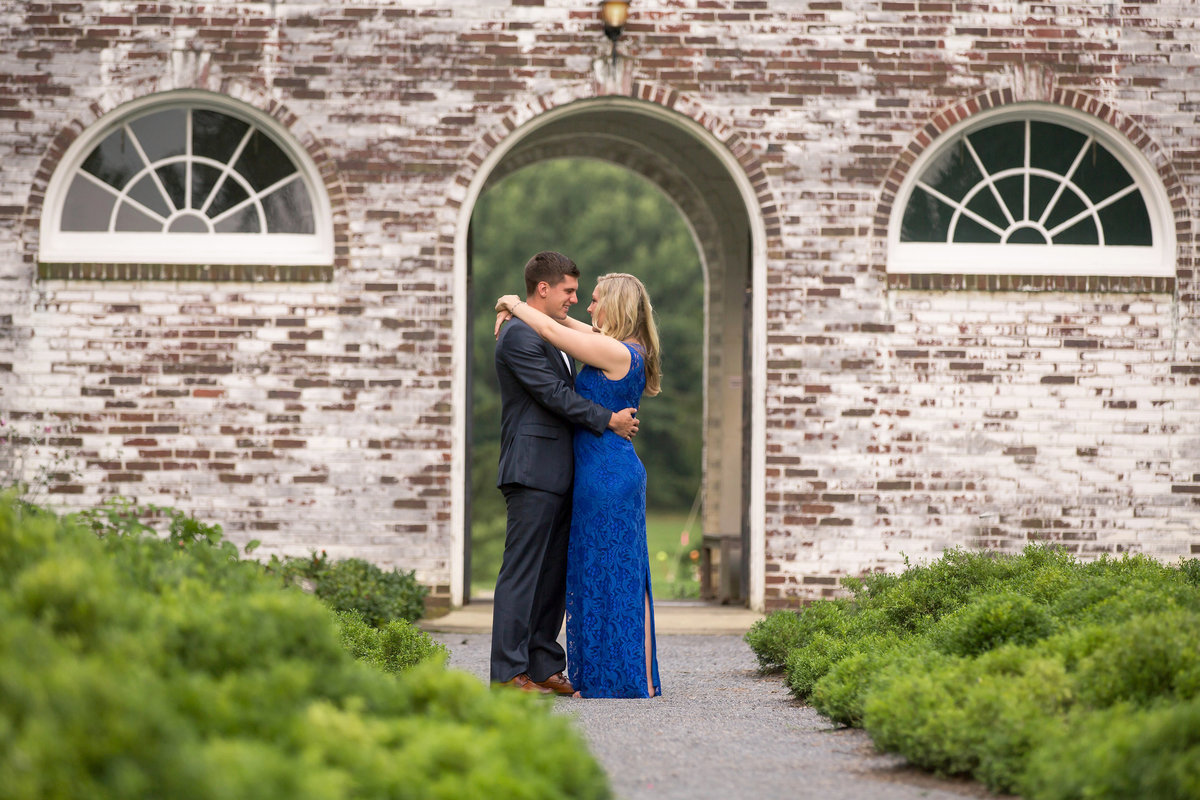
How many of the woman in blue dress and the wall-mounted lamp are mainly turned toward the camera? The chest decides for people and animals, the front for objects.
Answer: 1

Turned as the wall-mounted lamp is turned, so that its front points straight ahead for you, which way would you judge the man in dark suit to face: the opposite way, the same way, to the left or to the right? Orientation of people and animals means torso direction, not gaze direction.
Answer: to the left

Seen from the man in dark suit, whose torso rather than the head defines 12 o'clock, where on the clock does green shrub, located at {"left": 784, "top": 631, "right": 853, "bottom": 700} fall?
The green shrub is roughly at 12 o'clock from the man in dark suit.

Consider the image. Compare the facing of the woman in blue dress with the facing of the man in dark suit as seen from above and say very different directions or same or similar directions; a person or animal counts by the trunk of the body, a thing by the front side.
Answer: very different directions

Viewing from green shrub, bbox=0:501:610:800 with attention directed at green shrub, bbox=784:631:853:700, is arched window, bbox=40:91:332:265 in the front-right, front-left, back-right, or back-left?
front-left

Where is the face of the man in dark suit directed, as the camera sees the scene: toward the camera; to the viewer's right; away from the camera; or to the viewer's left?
to the viewer's right

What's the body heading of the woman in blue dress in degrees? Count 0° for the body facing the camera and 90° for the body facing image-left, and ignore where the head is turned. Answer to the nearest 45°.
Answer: approximately 90°

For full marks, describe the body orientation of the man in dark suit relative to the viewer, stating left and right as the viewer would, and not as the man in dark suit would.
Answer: facing to the right of the viewer

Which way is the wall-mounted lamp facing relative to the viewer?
toward the camera

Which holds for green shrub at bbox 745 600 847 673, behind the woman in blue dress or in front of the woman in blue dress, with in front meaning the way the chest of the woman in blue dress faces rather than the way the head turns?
behind

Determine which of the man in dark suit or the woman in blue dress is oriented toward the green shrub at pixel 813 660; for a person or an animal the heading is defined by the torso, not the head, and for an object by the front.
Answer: the man in dark suit
